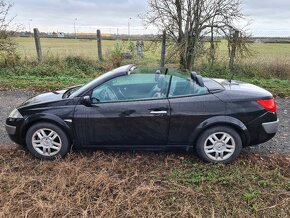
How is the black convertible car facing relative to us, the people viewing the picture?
facing to the left of the viewer

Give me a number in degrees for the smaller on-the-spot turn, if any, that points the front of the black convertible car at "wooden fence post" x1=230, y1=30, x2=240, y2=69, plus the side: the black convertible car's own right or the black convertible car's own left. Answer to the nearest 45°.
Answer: approximately 135° to the black convertible car's own right
